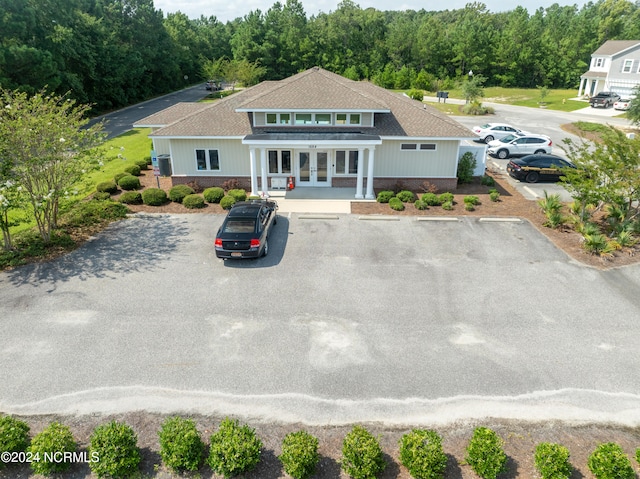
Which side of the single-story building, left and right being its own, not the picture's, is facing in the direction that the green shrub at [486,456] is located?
front

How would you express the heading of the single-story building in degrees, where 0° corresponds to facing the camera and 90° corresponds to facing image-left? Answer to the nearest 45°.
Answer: approximately 0°

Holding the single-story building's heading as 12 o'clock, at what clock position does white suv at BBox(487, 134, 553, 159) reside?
The white suv is roughly at 8 o'clock from the single-story building.

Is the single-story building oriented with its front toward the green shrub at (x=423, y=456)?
yes

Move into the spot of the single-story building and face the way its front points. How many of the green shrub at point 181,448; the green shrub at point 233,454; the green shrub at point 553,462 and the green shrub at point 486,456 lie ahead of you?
4

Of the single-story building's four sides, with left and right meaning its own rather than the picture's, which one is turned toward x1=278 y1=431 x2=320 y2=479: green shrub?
front

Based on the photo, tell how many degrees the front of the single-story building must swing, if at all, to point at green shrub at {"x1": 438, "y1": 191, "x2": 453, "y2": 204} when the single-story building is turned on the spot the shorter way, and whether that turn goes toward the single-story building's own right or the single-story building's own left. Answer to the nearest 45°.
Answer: approximately 45° to the single-story building's own left

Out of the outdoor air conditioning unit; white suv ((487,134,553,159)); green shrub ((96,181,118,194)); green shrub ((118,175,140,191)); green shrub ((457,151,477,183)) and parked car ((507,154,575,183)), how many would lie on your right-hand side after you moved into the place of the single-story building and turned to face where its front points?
3

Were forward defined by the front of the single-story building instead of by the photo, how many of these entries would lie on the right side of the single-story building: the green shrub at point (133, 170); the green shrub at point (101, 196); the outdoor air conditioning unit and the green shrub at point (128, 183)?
4

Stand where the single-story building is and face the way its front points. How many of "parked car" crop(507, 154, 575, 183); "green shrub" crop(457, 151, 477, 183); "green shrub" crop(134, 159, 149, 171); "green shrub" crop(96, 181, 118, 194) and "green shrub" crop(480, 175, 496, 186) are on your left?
3

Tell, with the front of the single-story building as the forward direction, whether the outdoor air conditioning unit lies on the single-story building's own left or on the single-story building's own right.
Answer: on the single-story building's own right

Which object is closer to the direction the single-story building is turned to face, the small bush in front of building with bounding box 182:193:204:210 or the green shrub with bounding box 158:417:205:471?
the green shrub

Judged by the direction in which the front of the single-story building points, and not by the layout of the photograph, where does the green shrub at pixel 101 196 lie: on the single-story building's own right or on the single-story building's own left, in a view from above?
on the single-story building's own right

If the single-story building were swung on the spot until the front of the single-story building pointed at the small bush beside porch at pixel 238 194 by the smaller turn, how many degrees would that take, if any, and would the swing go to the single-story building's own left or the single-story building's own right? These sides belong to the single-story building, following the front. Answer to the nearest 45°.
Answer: approximately 45° to the single-story building's own right

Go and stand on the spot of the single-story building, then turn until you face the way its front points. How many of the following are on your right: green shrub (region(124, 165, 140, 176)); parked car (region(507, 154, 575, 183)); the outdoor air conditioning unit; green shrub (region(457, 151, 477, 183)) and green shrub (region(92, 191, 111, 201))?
3

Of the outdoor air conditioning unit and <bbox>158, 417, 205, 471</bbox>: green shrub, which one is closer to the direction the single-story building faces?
the green shrub

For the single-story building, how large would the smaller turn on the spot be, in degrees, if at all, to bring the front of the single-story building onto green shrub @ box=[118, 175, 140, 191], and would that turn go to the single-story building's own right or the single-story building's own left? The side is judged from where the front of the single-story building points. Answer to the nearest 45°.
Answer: approximately 90° to the single-story building's own right

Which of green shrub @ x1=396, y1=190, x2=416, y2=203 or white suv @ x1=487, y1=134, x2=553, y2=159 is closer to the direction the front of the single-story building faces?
the green shrub

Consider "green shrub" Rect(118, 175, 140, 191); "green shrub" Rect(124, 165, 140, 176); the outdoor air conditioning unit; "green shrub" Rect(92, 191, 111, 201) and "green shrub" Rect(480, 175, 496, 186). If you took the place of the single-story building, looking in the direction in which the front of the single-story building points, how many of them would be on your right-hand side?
4
